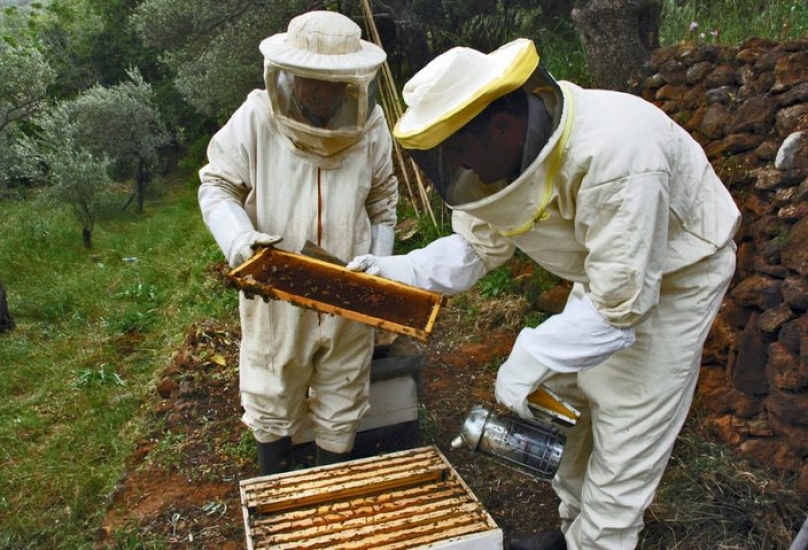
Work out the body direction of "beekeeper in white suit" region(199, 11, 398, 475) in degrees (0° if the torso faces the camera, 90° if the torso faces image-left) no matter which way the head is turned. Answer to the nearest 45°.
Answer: approximately 0°

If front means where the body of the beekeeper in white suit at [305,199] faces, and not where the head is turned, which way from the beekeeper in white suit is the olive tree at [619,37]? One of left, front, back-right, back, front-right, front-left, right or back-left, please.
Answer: back-left

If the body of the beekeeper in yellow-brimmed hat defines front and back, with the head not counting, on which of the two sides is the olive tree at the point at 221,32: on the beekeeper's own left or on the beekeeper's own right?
on the beekeeper's own right

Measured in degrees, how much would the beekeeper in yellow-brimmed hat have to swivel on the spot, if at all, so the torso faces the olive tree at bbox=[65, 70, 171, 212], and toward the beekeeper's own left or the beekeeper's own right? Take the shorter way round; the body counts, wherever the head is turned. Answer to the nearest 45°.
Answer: approximately 45° to the beekeeper's own right

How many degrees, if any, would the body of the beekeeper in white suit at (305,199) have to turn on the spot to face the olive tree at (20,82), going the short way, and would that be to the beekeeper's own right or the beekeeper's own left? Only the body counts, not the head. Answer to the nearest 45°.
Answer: approximately 135° to the beekeeper's own right

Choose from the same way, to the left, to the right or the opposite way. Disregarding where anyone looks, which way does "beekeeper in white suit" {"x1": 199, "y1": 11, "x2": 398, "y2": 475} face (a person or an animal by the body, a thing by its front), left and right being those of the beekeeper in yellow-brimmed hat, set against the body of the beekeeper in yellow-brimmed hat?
to the left

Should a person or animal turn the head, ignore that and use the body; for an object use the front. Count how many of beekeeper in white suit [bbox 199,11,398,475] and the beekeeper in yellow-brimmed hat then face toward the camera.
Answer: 1

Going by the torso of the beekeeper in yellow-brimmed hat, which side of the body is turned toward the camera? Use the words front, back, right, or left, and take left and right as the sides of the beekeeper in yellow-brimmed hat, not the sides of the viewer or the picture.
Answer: left

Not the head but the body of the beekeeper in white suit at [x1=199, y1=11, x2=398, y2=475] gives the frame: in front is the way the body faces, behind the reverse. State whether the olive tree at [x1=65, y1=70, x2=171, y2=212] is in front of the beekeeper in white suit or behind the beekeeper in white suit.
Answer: behind

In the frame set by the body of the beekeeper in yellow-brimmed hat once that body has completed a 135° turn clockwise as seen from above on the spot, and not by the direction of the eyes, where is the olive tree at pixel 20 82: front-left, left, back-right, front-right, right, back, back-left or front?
left

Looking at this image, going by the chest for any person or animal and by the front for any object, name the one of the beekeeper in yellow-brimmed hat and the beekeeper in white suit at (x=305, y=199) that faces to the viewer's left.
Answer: the beekeeper in yellow-brimmed hat
